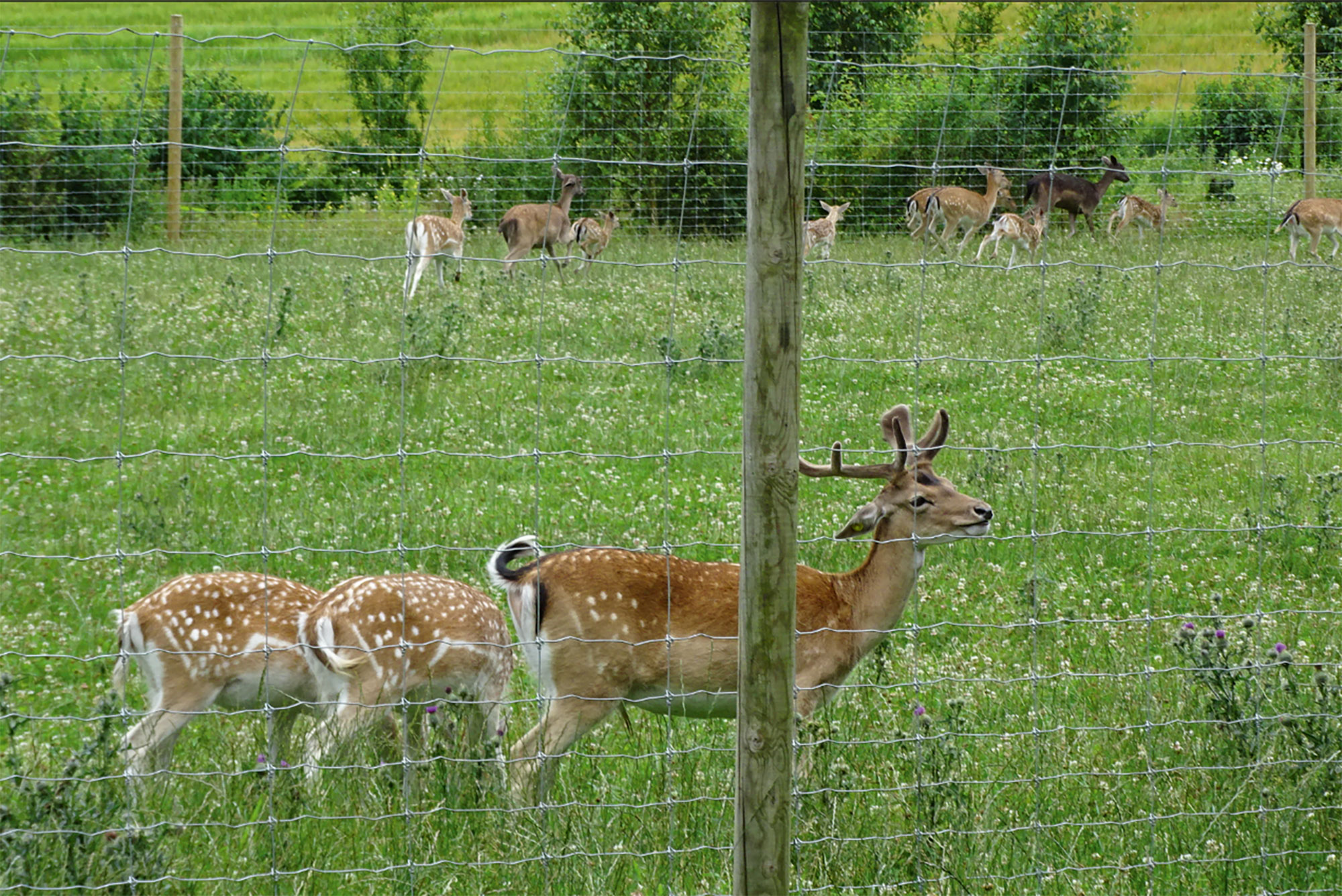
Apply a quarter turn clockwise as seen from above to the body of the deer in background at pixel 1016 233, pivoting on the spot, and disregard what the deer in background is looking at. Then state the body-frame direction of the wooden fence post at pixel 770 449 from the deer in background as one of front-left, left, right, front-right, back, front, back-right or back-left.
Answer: front

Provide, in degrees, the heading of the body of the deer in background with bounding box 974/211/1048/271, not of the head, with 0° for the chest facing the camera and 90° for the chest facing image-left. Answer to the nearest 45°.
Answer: approximately 270°

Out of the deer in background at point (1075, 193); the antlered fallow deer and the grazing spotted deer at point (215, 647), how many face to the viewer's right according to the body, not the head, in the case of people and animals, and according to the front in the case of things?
3

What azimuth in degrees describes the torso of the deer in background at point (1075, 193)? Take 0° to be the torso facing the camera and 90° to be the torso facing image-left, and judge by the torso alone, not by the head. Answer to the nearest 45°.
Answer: approximately 270°

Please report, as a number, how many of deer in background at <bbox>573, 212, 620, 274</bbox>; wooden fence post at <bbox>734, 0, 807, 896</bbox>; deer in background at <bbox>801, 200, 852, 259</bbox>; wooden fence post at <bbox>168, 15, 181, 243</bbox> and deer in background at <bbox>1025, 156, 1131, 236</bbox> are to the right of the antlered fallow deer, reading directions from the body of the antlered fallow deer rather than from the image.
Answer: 1

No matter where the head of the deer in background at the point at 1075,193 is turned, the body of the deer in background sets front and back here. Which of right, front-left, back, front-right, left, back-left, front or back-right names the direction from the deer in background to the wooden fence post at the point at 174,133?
back-right

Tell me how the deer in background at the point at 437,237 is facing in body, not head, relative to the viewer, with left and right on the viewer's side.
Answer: facing away from the viewer and to the right of the viewer

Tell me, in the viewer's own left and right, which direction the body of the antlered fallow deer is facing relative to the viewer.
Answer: facing to the right of the viewer

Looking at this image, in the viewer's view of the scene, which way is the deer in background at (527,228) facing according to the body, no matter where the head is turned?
to the viewer's right
